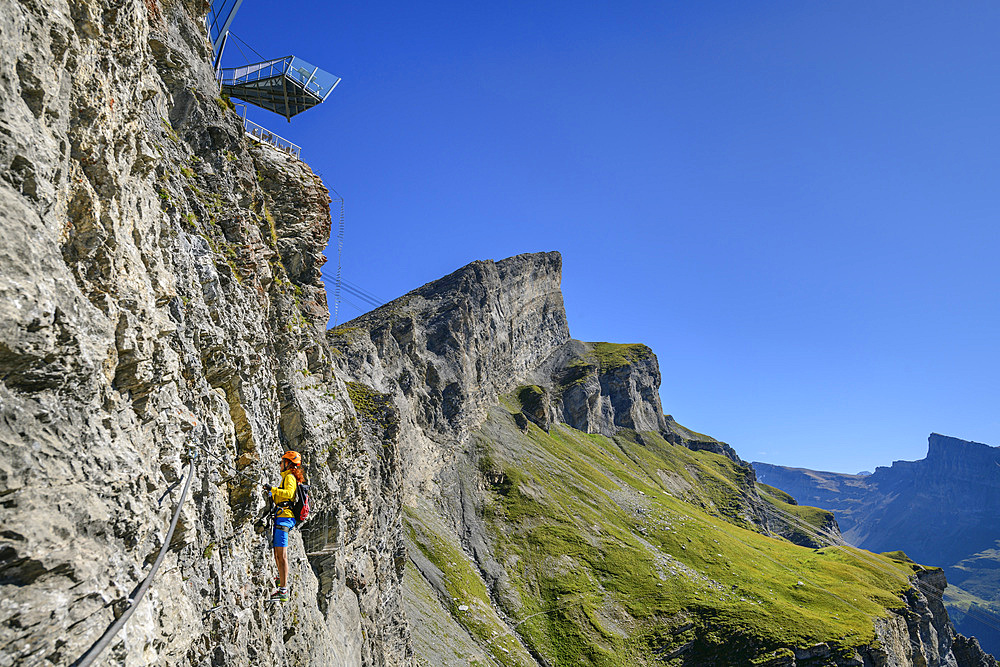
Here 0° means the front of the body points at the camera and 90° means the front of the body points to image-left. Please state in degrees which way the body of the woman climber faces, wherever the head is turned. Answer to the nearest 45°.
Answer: approximately 90°
